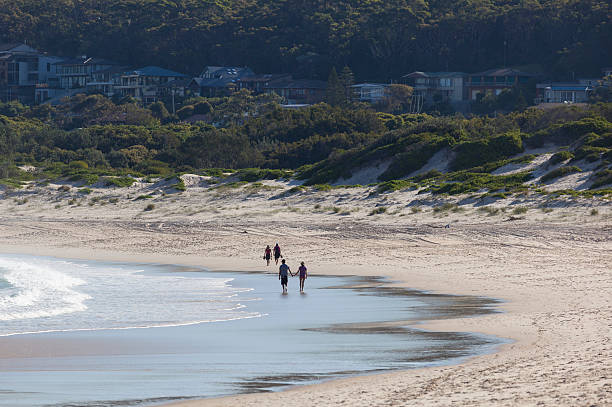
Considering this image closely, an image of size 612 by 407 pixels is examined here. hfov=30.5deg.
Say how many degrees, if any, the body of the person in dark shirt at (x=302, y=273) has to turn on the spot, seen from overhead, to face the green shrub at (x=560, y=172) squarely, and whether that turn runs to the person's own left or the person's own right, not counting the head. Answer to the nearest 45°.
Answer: approximately 45° to the person's own right

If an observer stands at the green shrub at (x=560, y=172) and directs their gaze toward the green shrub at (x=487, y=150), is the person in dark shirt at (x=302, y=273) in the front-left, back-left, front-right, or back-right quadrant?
back-left

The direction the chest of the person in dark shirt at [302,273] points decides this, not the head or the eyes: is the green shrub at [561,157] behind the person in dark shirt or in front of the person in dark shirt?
in front

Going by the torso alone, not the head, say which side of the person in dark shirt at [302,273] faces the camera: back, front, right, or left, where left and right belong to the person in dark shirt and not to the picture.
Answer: back

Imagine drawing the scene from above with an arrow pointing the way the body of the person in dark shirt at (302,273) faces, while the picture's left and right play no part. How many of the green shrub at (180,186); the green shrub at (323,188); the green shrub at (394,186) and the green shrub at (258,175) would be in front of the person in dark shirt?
4

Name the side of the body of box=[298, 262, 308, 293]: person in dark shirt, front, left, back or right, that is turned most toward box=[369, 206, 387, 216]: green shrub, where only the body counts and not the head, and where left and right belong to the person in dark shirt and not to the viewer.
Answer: front

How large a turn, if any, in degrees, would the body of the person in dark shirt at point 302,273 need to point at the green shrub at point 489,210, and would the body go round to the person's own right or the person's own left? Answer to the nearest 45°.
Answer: approximately 45° to the person's own right

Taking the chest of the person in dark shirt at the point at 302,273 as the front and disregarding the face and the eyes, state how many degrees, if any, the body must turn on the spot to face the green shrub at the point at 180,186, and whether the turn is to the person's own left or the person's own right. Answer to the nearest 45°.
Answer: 0° — they already face it

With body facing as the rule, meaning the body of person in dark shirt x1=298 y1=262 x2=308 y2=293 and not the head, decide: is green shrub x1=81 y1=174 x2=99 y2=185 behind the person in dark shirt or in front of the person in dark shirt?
in front

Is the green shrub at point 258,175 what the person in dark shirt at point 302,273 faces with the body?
yes

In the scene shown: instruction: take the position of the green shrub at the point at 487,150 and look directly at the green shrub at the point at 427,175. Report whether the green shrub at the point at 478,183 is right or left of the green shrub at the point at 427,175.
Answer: left

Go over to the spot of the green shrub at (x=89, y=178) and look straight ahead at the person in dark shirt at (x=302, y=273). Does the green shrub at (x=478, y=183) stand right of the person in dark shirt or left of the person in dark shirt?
left

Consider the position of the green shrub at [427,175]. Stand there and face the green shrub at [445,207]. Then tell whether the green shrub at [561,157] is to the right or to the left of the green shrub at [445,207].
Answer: left

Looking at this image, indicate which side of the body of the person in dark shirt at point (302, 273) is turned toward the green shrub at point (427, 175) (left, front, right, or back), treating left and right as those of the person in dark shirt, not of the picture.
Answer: front
